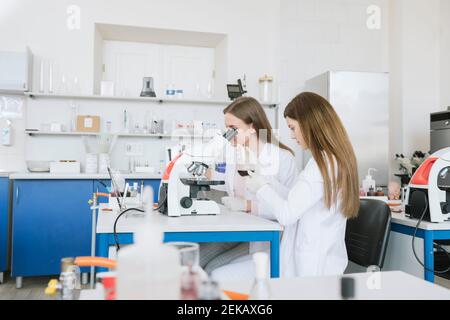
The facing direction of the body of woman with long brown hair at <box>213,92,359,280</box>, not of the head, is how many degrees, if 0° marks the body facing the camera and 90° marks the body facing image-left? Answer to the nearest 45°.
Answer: approximately 90°

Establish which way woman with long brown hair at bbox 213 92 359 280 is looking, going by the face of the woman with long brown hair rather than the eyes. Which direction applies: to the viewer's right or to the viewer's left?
to the viewer's left

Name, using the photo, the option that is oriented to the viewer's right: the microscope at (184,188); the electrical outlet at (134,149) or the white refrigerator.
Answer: the microscope

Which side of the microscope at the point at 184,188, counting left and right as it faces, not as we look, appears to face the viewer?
right

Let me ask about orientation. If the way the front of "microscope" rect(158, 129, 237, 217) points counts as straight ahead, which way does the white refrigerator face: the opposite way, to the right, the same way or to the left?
to the right

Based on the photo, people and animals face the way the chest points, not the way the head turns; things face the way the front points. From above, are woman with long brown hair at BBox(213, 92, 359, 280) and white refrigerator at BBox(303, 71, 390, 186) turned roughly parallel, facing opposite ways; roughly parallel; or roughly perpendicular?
roughly perpendicular

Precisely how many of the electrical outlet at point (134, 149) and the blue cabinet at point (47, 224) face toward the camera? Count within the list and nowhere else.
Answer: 2

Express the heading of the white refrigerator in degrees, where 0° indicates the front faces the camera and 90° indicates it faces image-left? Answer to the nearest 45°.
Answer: approximately 0°
